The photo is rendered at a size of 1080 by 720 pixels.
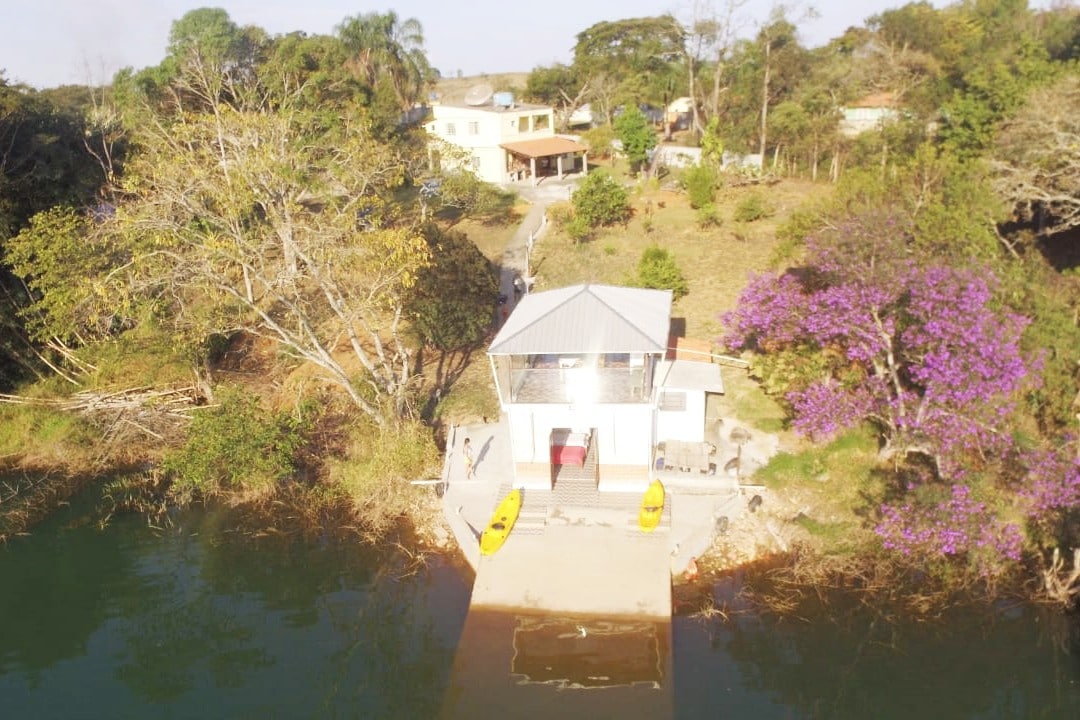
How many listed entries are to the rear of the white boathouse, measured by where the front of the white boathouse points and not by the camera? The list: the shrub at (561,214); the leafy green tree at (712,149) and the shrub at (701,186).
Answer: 3

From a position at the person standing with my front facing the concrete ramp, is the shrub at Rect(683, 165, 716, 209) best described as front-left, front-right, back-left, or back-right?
back-left

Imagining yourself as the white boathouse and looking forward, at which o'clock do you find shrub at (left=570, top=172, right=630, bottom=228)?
The shrub is roughly at 6 o'clock from the white boathouse.

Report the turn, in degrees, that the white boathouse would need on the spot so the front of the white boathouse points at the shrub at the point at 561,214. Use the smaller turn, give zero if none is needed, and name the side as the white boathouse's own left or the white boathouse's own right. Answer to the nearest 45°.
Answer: approximately 180°

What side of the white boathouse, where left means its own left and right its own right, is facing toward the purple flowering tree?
left

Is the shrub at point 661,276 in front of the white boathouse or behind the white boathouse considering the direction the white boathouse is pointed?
behind

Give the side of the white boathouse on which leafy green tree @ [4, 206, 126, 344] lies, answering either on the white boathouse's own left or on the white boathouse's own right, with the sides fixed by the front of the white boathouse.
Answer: on the white boathouse's own right

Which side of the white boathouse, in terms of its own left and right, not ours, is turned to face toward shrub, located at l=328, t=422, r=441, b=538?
right

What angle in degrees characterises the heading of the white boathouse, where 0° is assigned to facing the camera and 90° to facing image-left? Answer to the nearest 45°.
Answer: approximately 0°

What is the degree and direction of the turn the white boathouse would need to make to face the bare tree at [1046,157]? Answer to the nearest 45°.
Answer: approximately 135° to its left

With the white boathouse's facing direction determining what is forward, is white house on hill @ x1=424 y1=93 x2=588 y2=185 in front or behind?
behind

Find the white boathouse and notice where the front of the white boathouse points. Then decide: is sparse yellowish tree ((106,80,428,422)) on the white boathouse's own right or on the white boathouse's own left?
on the white boathouse's own right
